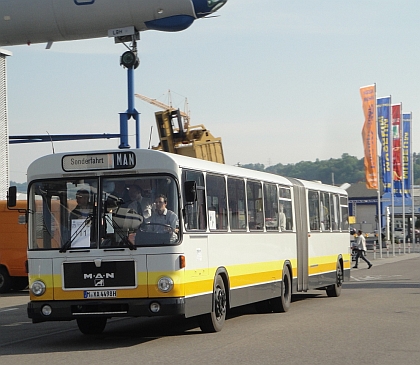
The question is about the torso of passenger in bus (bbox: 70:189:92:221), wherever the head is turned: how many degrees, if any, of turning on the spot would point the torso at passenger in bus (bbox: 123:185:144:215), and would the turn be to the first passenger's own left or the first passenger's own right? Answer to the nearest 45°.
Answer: approximately 135° to the first passenger's own left

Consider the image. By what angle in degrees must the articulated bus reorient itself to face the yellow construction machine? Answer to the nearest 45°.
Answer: approximately 135° to its right

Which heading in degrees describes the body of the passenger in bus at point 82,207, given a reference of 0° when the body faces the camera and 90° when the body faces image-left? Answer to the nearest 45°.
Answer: approximately 45°

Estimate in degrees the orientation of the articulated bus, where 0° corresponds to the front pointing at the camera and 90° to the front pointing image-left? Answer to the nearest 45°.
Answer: approximately 45°

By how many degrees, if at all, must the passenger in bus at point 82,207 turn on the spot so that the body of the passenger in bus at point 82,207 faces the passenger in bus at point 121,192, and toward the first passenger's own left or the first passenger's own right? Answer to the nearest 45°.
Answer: approximately 135° to the first passenger's own left

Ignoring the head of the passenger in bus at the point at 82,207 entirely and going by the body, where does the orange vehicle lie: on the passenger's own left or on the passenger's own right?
on the passenger's own right

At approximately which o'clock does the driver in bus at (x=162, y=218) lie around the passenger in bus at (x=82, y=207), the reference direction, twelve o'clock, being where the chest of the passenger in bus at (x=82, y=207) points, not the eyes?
the driver in bus at (x=162, y=218) is roughly at 8 o'clock from the passenger in bus at (x=82, y=207).
